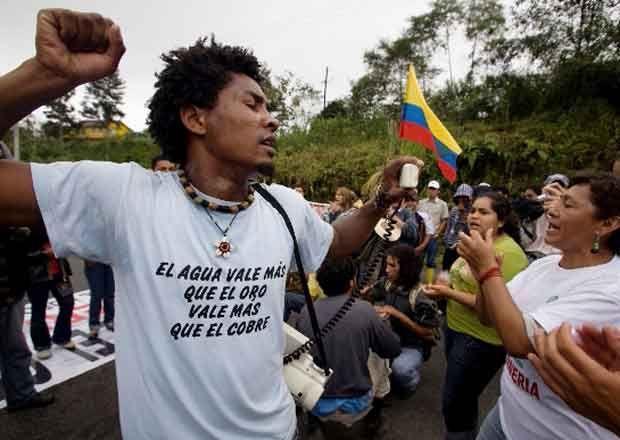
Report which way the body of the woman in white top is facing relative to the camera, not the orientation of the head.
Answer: to the viewer's left

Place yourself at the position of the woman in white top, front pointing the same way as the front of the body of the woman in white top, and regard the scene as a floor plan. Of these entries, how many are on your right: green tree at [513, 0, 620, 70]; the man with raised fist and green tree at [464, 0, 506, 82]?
2

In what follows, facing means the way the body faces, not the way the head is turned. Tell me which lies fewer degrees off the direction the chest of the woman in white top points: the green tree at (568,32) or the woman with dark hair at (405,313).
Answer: the woman with dark hair

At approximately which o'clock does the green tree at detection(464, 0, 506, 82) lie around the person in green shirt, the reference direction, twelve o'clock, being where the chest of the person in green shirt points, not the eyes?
The green tree is roughly at 3 o'clock from the person in green shirt.

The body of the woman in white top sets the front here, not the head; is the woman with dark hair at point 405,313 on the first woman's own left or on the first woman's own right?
on the first woman's own right

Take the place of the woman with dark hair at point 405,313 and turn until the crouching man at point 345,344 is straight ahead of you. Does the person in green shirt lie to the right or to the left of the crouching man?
left

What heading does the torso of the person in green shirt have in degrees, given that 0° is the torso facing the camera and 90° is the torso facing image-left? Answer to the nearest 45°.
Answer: approximately 90°

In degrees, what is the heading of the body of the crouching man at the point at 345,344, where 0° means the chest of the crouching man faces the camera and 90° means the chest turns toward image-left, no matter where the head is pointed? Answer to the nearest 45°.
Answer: approximately 180°

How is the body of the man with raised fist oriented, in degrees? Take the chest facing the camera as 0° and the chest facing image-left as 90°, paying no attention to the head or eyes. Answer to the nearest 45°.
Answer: approximately 315°

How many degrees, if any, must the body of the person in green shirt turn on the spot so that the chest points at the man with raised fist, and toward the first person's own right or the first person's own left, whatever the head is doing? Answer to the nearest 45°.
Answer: approximately 45° to the first person's own left
